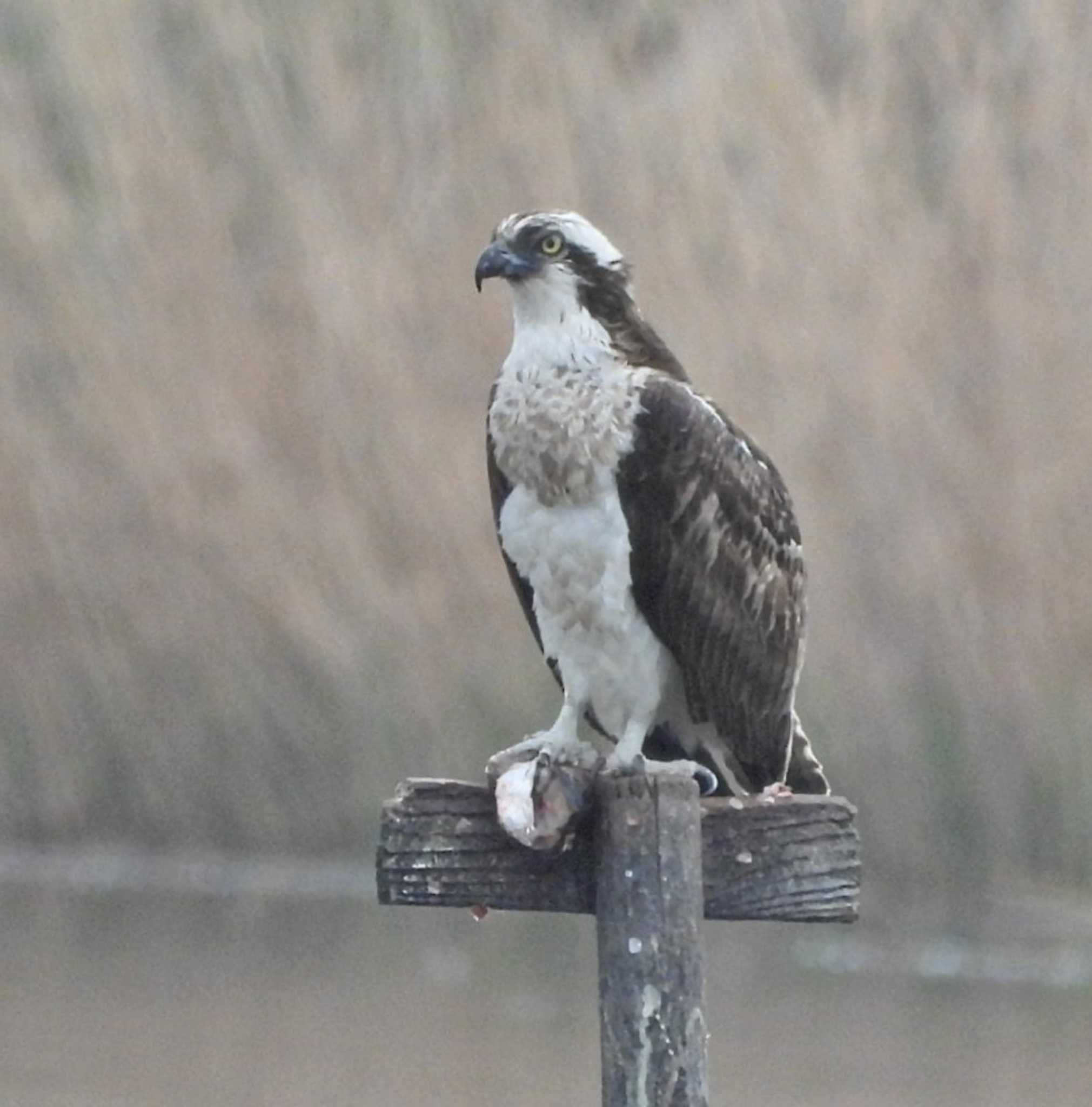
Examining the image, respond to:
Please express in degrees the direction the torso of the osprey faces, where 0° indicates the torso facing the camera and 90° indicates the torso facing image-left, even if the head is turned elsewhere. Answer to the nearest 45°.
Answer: approximately 45°
